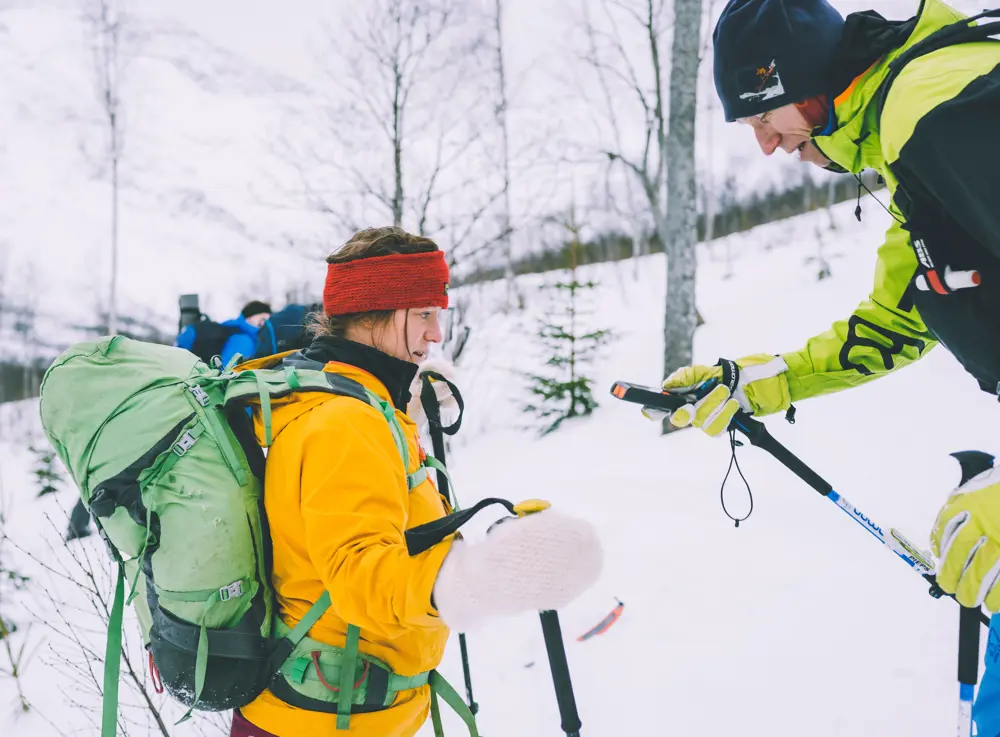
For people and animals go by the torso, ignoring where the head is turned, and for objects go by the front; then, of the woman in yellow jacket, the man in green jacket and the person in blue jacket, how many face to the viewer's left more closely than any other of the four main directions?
1

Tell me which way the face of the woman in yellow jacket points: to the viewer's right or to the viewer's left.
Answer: to the viewer's right

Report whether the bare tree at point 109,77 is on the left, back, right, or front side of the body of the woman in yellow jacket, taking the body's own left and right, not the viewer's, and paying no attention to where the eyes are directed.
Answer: left

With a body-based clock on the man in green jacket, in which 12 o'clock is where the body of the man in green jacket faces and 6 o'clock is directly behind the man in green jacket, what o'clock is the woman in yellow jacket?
The woman in yellow jacket is roughly at 11 o'clock from the man in green jacket.

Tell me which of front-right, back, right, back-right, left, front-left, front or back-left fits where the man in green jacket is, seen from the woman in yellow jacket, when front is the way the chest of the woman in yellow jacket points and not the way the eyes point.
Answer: front

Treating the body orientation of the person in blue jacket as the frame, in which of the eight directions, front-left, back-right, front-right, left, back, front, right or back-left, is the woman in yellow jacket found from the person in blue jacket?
right

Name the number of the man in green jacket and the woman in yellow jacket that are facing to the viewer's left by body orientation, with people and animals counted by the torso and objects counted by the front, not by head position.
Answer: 1

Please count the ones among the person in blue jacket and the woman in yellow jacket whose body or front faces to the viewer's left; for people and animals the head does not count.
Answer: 0

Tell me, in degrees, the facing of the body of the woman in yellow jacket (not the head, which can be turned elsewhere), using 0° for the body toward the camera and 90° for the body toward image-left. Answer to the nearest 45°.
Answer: approximately 270°

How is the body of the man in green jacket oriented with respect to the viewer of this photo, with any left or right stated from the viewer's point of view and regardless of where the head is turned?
facing to the left of the viewer

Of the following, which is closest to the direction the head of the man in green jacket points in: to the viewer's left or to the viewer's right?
to the viewer's left
